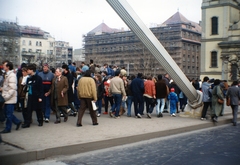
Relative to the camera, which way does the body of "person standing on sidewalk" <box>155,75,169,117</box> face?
away from the camera

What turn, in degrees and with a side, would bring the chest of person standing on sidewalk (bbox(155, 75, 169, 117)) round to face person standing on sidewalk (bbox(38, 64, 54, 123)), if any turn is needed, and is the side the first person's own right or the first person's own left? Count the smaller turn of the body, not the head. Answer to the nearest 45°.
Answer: approximately 135° to the first person's own left

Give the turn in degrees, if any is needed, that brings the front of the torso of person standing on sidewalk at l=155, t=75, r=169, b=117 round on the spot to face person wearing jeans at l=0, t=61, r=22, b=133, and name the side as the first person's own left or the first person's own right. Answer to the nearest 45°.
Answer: approximately 135° to the first person's own left

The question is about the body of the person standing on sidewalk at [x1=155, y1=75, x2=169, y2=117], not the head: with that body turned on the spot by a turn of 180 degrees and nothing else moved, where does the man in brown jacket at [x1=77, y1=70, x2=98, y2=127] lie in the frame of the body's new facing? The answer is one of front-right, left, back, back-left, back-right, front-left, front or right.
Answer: front-right

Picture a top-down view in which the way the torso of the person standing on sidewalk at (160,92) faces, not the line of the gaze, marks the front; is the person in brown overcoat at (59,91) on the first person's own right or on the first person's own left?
on the first person's own left

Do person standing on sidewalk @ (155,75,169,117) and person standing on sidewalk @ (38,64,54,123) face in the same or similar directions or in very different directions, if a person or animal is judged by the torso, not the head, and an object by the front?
very different directions
